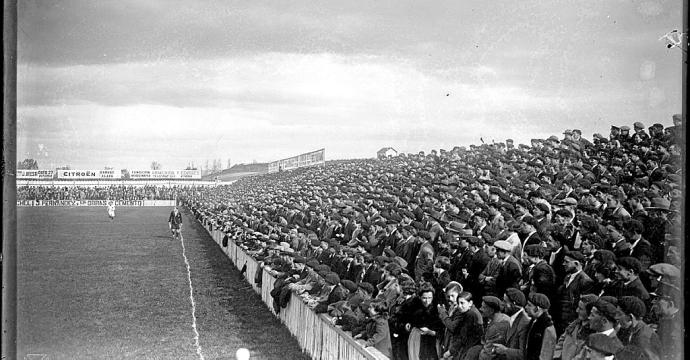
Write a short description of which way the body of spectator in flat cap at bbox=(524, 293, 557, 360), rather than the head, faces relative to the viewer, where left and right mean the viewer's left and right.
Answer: facing to the left of the viewer

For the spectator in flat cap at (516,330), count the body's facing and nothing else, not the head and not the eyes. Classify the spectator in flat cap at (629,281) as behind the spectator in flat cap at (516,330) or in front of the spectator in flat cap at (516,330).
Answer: behind

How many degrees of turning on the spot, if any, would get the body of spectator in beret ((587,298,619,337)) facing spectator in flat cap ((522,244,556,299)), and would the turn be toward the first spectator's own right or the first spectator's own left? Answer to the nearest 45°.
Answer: approximately 45° to the first spectator's own right

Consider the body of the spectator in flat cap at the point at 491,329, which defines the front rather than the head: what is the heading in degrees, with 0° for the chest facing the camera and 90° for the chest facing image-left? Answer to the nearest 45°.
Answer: approximately 90°

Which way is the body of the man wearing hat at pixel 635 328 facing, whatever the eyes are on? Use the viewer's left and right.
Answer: facing to the left of the viewer

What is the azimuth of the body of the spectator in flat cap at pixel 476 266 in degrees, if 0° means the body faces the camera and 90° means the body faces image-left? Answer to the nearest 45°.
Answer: approximately 90°

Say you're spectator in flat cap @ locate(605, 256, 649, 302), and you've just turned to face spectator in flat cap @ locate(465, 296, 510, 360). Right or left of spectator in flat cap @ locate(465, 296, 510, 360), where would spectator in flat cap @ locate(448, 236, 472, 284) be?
right

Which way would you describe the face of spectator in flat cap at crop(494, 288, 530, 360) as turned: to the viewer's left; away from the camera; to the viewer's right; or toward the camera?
to the viewer's left

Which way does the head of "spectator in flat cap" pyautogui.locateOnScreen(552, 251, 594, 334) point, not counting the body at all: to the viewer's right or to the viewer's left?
to the viewer's left
